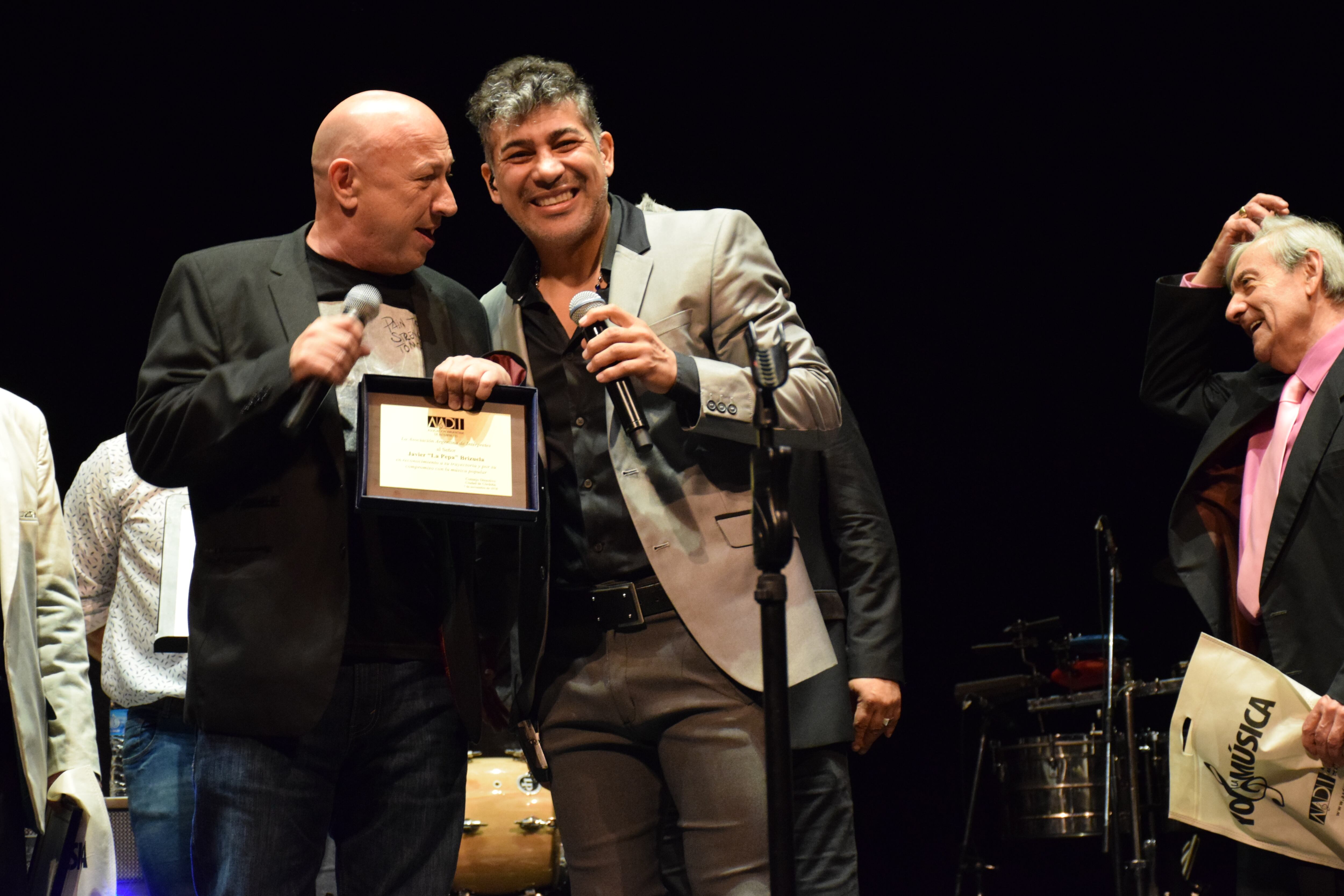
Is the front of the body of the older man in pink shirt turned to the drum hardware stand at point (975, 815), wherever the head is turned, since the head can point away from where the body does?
no

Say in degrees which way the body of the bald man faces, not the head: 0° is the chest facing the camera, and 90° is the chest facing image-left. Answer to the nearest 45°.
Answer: approximately 315°

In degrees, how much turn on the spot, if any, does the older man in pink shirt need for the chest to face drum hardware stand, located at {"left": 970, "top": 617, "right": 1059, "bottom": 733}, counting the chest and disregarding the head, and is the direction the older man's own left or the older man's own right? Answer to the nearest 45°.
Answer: approximately 135° to the older man's own right

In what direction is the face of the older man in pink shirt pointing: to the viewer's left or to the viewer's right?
to the viewer's left

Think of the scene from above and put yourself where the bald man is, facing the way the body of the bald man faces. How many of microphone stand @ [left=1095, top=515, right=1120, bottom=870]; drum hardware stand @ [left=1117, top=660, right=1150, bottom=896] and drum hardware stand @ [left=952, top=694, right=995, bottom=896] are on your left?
3

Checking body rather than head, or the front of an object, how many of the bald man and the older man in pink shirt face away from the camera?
0

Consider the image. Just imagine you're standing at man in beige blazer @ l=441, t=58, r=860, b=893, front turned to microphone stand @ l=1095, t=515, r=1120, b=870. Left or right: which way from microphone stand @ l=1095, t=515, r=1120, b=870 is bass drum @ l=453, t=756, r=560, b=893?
left

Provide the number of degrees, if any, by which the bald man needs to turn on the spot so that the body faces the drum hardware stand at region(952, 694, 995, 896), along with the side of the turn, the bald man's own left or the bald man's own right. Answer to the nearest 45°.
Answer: approximately 90° to the bald man's own left

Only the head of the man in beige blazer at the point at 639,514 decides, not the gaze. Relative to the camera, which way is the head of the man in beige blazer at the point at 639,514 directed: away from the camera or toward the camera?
toward the camera

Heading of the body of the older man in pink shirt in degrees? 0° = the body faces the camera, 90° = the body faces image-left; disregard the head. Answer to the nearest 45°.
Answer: approximately 45°

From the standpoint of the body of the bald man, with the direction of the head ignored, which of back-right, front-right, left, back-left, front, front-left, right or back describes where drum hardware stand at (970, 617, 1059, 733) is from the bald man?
left

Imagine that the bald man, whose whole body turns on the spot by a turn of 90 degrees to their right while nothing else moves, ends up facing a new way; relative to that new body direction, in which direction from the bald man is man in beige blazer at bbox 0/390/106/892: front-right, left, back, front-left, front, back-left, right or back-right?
right

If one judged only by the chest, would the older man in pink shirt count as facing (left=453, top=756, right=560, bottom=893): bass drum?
no

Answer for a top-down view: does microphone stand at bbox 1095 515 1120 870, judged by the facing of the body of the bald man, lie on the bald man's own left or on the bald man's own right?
on the bald man's own left

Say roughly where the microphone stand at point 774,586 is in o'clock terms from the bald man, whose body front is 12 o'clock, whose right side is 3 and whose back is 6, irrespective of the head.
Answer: The microphone stand is roughly at 12 o'clock from the bald man.
